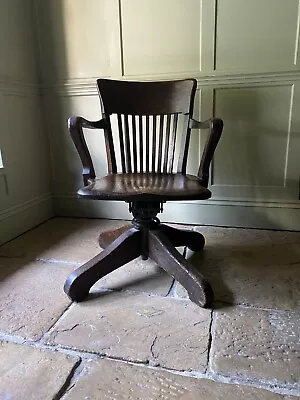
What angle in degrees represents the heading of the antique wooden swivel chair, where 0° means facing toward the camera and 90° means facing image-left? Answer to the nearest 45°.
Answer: approximately 0°
